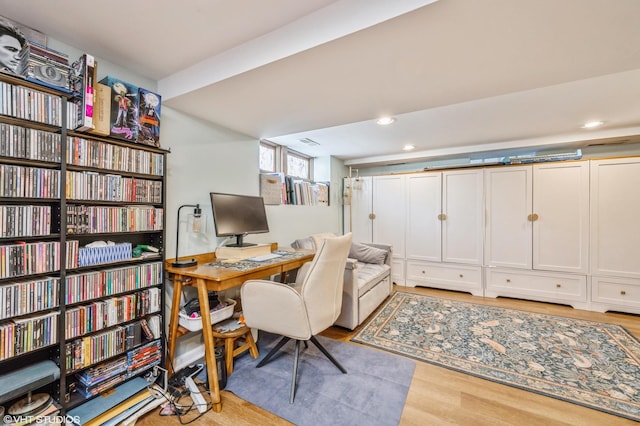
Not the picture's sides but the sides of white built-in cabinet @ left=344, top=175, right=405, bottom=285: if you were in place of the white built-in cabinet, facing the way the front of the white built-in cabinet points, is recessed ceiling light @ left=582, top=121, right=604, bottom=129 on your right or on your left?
on your left

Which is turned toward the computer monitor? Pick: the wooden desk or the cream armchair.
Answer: the cream armchair

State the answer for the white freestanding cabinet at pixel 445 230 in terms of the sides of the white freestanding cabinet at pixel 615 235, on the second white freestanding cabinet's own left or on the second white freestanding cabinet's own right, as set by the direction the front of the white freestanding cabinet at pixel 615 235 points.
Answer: on the second white freestanding cabinet's own right

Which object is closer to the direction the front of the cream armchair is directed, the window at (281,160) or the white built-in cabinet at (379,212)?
the window

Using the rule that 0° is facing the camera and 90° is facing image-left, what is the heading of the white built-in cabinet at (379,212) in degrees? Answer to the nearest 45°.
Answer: approximately 0°

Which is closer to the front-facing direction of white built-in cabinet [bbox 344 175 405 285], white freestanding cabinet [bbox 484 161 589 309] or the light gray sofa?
the light gray sofa

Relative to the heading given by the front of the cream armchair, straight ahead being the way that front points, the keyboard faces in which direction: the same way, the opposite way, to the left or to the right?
the opposite way

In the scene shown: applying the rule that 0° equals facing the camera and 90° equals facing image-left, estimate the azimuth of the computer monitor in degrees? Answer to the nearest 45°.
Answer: approximately 315°

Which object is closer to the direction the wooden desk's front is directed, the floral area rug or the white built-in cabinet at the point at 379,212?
the floral area rug

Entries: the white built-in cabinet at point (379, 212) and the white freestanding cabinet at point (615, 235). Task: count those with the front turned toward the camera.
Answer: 2

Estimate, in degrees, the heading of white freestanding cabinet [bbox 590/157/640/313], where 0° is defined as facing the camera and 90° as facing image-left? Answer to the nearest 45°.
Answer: approximately 0°
